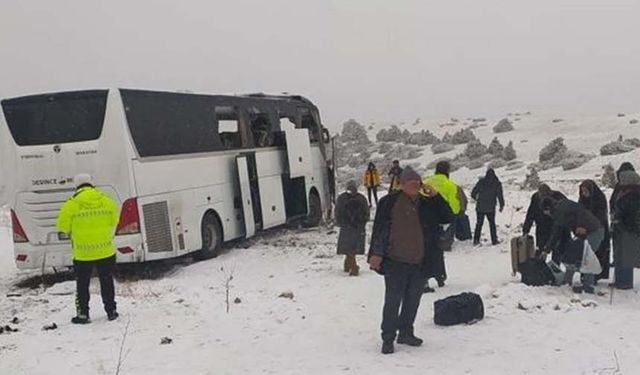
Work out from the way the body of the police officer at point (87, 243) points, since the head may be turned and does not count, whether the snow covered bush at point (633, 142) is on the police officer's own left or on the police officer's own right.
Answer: on the police officer's own right

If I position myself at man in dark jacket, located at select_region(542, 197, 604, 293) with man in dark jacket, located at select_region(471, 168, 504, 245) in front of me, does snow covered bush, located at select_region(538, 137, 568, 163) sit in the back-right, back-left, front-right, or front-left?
front-right

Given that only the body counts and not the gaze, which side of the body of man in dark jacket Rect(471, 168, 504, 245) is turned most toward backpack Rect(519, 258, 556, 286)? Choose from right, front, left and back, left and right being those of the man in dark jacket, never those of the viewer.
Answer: back

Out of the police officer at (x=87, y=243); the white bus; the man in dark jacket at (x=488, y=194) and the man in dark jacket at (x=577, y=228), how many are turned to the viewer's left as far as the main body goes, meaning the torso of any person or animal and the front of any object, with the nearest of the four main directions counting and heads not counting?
1

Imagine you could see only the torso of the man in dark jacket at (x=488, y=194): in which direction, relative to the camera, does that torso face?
away from the camera

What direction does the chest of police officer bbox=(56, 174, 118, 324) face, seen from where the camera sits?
away from the camera

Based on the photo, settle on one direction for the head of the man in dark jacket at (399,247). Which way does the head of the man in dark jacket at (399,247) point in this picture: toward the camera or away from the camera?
toward the camera

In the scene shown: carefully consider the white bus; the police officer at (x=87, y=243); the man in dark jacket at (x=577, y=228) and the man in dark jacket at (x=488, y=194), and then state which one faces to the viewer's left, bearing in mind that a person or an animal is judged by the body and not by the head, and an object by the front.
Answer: the man in dark jacket at (x=577, y=228)

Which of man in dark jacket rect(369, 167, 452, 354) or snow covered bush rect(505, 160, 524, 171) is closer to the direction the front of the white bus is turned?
the snow covered bush

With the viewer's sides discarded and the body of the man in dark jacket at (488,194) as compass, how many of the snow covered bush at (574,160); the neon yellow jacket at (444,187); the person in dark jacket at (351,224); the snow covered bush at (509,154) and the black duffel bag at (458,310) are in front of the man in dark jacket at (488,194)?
2

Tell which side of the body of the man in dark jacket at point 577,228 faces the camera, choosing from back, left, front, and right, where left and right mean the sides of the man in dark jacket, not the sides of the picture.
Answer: left

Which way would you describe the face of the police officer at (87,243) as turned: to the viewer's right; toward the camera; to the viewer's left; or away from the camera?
away from the camera

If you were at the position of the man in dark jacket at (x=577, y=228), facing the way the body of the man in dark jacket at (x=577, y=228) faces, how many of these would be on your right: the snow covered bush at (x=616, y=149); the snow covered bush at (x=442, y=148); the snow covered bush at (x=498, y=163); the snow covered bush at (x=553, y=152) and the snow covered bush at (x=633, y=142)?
5

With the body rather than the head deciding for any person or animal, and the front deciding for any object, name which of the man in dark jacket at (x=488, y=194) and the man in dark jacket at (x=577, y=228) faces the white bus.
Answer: the man in dark jacket at (x=577, y=228)

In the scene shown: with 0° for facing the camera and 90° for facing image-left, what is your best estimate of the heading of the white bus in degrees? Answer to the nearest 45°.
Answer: approximately 225°

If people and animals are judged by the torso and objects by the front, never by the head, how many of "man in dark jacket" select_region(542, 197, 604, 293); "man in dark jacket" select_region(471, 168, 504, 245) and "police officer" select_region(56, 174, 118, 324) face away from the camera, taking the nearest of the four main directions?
2

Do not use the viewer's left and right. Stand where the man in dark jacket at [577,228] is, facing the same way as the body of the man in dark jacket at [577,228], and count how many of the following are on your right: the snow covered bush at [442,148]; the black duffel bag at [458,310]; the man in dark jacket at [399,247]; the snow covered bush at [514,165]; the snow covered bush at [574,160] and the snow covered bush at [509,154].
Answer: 4

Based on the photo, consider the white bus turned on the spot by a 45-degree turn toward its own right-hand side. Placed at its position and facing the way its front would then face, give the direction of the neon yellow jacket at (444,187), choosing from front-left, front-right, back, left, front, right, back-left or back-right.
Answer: front

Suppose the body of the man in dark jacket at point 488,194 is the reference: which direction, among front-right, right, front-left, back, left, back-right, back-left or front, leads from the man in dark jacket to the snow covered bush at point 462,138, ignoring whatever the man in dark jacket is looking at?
front

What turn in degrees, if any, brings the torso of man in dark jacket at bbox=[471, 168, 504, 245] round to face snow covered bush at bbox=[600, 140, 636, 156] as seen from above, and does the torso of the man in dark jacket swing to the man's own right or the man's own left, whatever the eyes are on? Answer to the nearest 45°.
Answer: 0° — they already face it

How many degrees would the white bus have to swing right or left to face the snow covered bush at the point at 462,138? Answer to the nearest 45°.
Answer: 0° — it already faces it

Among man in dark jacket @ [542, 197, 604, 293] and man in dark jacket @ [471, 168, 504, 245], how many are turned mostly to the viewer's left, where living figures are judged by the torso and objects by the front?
1
